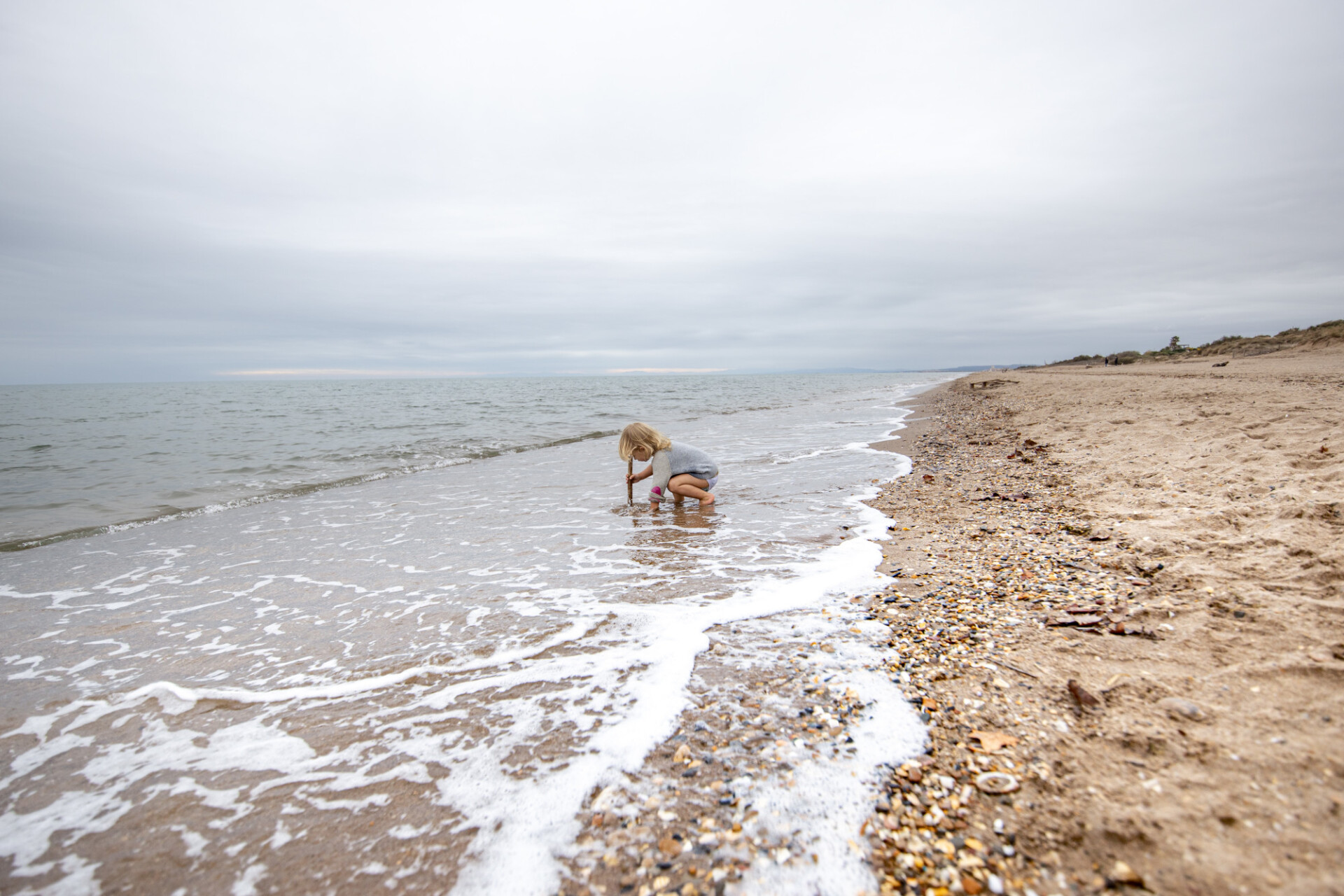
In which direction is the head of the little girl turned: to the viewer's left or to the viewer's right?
to the viewer's left

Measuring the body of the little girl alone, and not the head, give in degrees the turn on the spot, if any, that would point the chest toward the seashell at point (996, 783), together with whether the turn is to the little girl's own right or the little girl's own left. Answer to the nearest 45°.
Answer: approximately 90° to the little girl's own left

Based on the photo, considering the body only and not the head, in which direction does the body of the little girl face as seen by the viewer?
to the viewer's left

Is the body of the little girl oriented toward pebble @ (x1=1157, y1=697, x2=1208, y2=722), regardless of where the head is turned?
no
